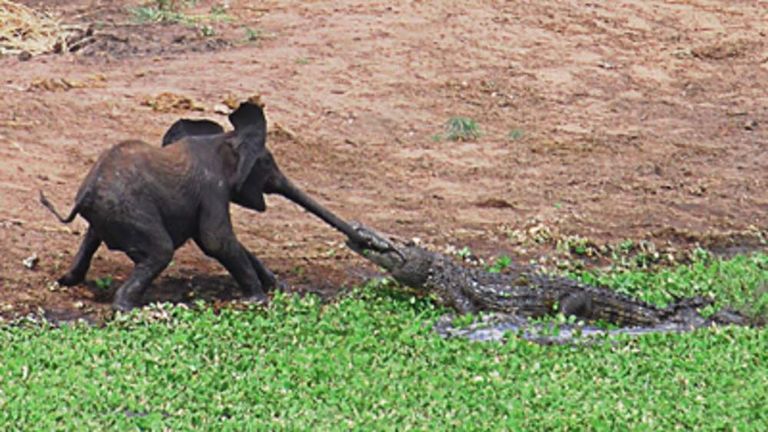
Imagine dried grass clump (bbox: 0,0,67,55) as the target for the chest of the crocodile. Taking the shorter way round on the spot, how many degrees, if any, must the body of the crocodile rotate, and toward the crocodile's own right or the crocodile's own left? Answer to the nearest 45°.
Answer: approximately 45° to the crocodile's own right

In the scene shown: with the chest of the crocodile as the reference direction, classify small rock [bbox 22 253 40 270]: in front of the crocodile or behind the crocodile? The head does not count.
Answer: in front

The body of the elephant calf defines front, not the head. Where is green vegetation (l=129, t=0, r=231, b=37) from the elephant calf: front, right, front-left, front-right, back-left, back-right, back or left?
left

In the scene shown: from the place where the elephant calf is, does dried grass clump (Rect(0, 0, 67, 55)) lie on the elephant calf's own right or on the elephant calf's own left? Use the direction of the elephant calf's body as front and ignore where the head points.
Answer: on the elephant calf's own left

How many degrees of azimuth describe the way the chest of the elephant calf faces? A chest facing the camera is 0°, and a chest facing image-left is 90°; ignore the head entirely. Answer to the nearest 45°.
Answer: approximately 270°

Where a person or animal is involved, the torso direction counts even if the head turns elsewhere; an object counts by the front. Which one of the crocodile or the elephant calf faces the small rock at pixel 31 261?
the crocodile

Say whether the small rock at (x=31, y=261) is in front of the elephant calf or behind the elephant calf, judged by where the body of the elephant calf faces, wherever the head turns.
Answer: behind

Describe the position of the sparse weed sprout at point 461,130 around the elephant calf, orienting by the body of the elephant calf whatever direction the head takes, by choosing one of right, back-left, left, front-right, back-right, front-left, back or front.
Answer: front-left

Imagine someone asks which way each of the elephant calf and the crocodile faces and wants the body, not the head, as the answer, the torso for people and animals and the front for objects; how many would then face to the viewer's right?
1

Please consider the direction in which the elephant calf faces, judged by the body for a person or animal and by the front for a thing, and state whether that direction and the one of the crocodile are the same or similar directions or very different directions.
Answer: very different directions

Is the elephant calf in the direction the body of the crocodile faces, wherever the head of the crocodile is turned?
yes

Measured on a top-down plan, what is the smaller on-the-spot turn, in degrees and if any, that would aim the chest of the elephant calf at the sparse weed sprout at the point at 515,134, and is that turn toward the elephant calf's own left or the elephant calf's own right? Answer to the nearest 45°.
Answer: approximately 45° to the elephant calf's own left

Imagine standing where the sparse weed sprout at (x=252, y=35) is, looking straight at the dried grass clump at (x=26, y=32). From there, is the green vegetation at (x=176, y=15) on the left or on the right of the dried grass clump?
right

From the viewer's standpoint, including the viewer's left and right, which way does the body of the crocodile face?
facing to the left of the viewer
